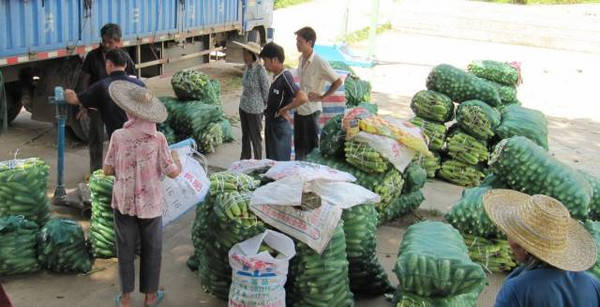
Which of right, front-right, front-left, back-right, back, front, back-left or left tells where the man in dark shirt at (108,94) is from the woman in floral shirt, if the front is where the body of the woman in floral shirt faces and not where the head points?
front

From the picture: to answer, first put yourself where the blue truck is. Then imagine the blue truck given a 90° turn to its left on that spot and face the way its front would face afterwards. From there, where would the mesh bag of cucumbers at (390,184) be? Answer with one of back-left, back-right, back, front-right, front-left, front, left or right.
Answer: back

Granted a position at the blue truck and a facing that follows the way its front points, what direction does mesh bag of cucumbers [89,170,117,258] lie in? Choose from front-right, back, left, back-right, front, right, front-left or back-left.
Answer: back-right

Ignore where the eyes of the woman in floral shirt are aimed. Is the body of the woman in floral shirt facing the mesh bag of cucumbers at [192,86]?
yes

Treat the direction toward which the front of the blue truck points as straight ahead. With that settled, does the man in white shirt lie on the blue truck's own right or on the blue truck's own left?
on the blue truck's own right

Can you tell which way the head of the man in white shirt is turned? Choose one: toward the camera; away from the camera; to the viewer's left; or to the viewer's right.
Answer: to the viewer's left

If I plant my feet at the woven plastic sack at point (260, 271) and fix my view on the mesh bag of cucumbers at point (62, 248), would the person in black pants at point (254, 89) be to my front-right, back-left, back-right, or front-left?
front-right

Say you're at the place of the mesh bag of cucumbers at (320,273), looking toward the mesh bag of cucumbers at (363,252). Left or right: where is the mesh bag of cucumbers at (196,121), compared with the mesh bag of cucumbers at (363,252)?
left

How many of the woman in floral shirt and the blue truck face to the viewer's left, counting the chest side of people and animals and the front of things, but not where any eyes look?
0

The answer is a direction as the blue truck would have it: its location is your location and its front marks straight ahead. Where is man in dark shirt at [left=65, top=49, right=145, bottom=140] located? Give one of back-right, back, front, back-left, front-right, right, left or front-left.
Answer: back-right

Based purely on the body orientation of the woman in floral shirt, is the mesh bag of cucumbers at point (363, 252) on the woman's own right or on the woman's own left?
on the woman's own right

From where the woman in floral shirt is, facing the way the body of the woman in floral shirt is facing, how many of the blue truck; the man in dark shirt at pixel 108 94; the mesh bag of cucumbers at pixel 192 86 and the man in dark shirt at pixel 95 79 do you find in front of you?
4

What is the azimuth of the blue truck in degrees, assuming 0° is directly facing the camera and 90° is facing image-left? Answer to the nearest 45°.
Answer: approximately 225°

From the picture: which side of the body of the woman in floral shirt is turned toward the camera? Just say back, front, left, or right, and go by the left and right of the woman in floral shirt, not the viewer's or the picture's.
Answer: back

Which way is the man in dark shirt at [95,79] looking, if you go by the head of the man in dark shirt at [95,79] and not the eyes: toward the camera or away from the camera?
toward the camera

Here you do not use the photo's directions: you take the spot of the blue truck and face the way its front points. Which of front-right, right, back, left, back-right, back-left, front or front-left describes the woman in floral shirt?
back-right

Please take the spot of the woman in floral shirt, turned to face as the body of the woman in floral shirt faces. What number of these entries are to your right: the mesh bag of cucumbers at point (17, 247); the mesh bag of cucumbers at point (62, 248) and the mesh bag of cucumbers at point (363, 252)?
1
